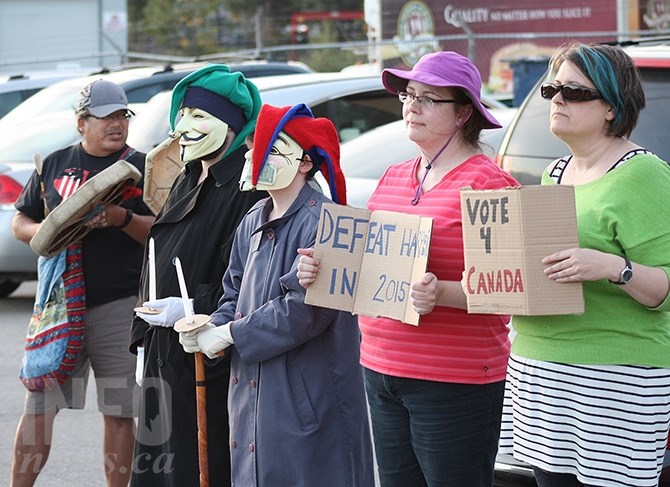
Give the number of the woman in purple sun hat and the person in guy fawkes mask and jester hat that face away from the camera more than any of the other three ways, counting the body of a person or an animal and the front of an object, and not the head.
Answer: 0

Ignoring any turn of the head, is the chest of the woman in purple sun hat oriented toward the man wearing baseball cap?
no

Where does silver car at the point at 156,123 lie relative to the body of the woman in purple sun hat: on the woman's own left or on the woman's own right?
on the woman's own right

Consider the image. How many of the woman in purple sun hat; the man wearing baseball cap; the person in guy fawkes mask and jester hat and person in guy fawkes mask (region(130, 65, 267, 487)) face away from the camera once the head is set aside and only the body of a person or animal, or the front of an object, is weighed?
0

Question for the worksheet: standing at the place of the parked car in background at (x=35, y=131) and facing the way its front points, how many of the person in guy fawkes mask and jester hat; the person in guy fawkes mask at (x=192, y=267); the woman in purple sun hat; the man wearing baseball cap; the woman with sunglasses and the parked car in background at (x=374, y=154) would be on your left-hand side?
0

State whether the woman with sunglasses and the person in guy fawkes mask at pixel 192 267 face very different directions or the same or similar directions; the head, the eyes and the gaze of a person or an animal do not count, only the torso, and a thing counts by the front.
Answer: same or similar directions

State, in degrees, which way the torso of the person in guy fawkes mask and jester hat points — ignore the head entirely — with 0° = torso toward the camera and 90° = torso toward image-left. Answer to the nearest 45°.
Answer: approximately 45°

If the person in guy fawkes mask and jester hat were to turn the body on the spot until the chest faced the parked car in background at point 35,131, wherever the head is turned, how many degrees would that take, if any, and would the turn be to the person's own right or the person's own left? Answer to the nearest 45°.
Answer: approximately 135° to the person's own right

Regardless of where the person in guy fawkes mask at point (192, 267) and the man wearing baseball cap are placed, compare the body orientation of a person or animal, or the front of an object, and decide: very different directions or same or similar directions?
same or similar directions

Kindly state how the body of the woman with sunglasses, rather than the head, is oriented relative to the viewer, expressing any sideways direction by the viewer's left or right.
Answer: facing the viewer and to the left of the viewer

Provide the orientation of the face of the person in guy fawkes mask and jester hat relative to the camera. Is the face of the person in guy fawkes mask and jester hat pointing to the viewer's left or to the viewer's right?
to the viewer's left

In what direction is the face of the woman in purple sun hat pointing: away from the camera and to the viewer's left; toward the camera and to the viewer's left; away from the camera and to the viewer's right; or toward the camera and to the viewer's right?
toward the camera and to the viewer's left

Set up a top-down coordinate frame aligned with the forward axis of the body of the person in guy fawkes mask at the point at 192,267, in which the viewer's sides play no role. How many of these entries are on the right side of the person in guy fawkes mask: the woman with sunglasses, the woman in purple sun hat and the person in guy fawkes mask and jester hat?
0

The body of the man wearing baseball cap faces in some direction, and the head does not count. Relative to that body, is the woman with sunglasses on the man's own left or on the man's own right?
on the man's own left

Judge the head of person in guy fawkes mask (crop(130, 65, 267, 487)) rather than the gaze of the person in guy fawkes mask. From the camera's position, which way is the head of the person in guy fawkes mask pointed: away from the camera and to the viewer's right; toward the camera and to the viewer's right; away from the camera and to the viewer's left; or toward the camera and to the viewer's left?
toward the camera and to the viewer's left

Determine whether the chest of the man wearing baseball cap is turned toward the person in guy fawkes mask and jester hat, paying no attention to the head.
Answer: no

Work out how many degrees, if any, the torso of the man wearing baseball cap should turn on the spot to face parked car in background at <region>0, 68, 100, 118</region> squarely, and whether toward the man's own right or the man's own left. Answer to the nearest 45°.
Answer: approximately 135° to the man's own right

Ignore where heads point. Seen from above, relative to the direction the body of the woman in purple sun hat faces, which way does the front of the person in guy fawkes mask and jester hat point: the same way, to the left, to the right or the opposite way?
the same way
